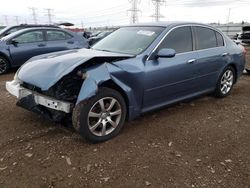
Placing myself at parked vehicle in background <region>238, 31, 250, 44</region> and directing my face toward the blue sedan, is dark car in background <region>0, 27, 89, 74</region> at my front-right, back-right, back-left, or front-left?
front-right

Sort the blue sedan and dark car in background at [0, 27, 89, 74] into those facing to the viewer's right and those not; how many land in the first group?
0

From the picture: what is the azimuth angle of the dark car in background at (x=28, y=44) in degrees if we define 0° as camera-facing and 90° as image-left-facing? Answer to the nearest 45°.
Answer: approximately 45°

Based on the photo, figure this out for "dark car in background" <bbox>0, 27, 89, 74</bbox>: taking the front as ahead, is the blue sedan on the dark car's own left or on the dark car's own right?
on the dark car's own left

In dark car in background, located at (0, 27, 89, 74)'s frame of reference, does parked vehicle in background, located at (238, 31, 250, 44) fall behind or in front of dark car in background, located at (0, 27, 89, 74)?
behind

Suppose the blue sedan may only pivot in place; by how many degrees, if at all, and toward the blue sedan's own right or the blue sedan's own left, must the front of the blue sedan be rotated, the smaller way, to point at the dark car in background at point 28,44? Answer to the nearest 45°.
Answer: approximately 90° to the blue sedan's own right

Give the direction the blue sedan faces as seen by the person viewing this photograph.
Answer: facing the viewer and to the left of the viewer

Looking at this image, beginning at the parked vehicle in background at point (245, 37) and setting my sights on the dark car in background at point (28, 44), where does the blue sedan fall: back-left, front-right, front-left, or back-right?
front-left

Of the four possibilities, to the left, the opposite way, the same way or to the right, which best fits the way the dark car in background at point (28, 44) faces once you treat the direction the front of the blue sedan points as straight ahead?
the same way

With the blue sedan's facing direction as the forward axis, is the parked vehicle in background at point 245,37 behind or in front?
behind
